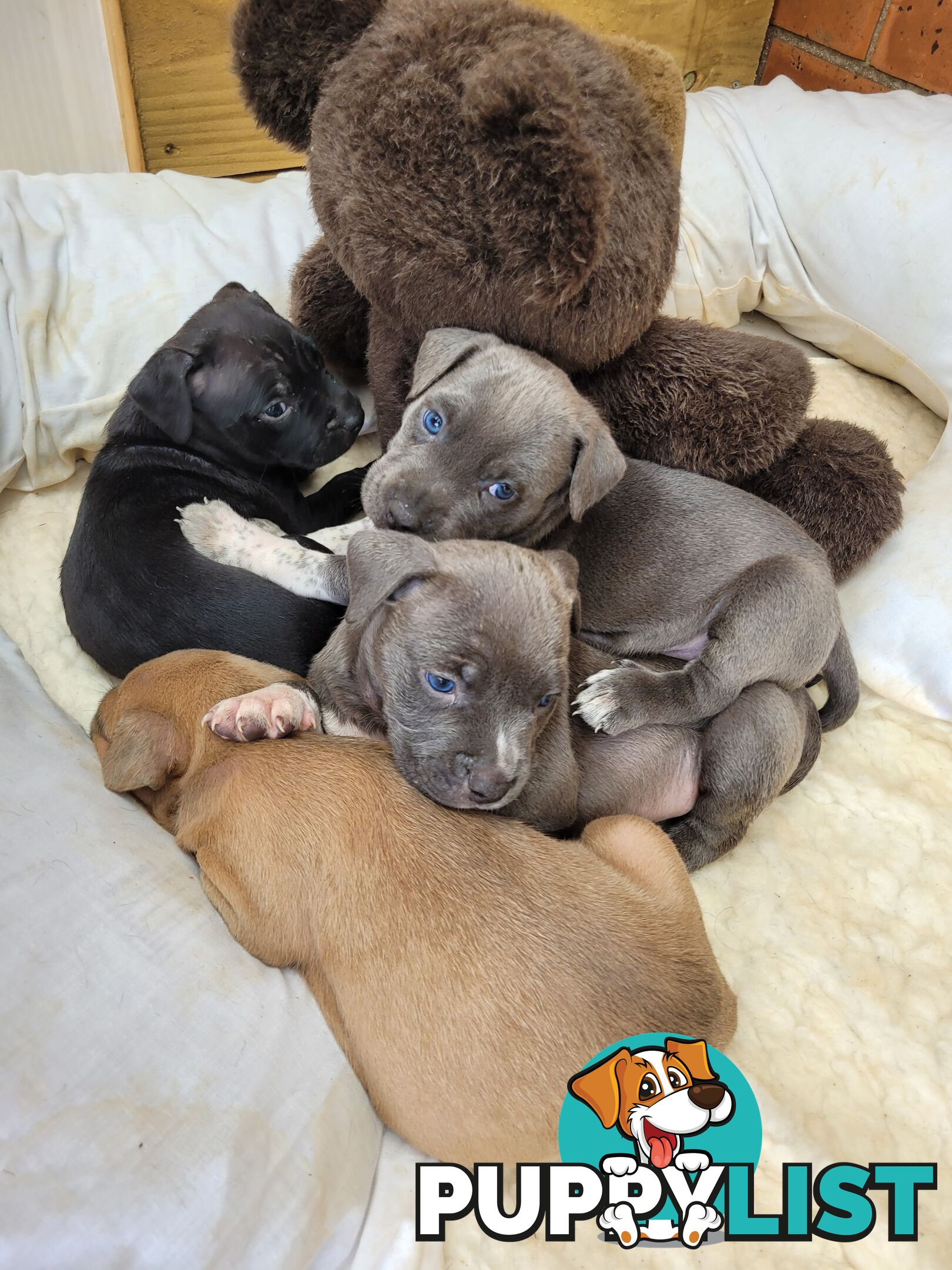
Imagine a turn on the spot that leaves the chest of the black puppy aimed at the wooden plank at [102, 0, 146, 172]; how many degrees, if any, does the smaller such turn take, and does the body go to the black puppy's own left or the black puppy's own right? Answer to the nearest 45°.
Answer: approximately 90° to the black puppy's own left

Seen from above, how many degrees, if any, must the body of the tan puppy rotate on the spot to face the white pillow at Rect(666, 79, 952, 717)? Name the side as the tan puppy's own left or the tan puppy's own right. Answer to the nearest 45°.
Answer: approximately 90° to the tan puppy's own right

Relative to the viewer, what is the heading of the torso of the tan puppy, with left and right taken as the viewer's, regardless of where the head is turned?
facing away from the viewer and to the left of the viewer

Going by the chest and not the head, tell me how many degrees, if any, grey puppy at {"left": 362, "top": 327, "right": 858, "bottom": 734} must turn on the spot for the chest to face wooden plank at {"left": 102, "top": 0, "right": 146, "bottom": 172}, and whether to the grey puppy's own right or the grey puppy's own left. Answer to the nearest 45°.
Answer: approximately 45° to the grey puppy's own right

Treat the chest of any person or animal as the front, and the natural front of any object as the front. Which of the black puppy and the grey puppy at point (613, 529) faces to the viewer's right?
the black puppy

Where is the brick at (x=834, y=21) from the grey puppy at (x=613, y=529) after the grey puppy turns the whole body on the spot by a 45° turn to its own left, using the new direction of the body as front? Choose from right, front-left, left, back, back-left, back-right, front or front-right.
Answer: back-right

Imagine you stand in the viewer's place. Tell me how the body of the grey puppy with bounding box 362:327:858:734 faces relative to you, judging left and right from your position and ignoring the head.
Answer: facing to the left of the viewer

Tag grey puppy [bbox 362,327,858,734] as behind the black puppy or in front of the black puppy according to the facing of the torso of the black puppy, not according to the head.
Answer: in front

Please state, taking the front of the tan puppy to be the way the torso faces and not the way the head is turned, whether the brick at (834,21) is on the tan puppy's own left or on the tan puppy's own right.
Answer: on the tan puppy's own right

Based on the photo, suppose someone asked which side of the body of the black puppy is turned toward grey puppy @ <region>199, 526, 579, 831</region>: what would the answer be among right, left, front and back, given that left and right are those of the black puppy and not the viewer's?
right

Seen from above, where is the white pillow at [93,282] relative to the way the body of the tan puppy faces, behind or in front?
in front
